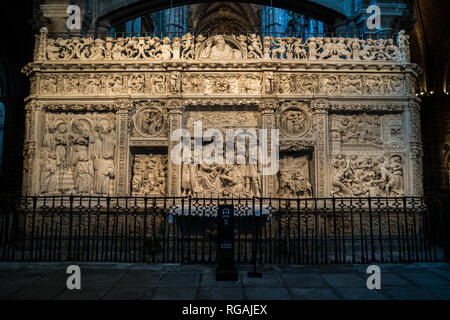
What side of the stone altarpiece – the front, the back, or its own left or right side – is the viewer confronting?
front
